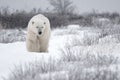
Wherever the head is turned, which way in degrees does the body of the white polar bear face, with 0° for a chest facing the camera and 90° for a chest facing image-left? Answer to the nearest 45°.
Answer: approximately 0°
